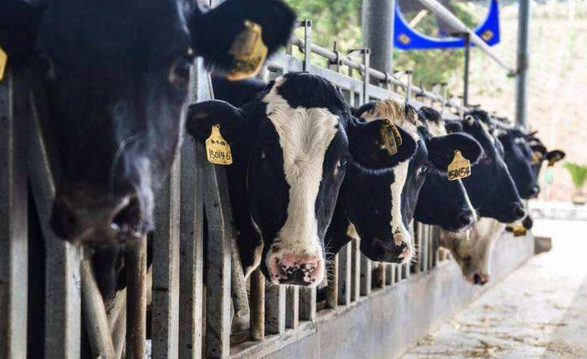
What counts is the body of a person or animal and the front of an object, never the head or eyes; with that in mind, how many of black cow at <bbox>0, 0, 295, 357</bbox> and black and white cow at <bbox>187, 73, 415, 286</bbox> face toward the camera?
2

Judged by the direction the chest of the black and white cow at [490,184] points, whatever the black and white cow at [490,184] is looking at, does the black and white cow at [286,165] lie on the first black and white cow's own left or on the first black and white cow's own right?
on the first black and white cow's own right

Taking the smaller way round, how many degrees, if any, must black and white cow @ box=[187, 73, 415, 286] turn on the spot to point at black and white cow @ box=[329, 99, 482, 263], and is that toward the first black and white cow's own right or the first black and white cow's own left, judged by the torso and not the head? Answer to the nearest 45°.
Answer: approximately 135° to the first black and white cow's own left

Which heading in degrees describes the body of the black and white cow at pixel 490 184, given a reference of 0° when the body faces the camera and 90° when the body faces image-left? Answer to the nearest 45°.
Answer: approximately 315°

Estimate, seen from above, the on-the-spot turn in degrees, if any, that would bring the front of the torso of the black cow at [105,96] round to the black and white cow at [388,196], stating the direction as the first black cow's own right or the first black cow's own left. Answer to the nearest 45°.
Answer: approximately 135° to the first black cow's own left

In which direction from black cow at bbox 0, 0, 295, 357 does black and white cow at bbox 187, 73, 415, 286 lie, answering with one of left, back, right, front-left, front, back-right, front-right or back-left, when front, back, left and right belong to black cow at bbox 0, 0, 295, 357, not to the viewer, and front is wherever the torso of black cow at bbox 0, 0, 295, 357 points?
back-left

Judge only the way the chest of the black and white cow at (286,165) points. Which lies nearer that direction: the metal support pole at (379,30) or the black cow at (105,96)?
the black cow
